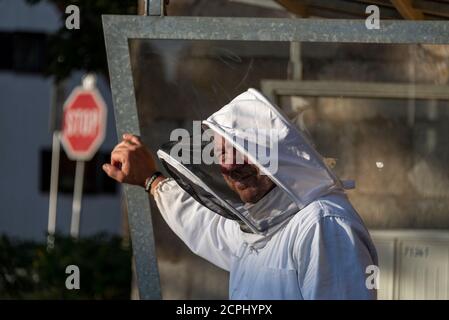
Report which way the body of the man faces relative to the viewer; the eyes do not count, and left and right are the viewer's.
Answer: facing the viewer and to the left of the viewer

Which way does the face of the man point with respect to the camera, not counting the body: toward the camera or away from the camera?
toward the camera

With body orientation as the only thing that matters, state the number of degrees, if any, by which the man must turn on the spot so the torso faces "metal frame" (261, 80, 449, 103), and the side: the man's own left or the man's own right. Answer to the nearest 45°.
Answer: approximately 135° to the man's own right
